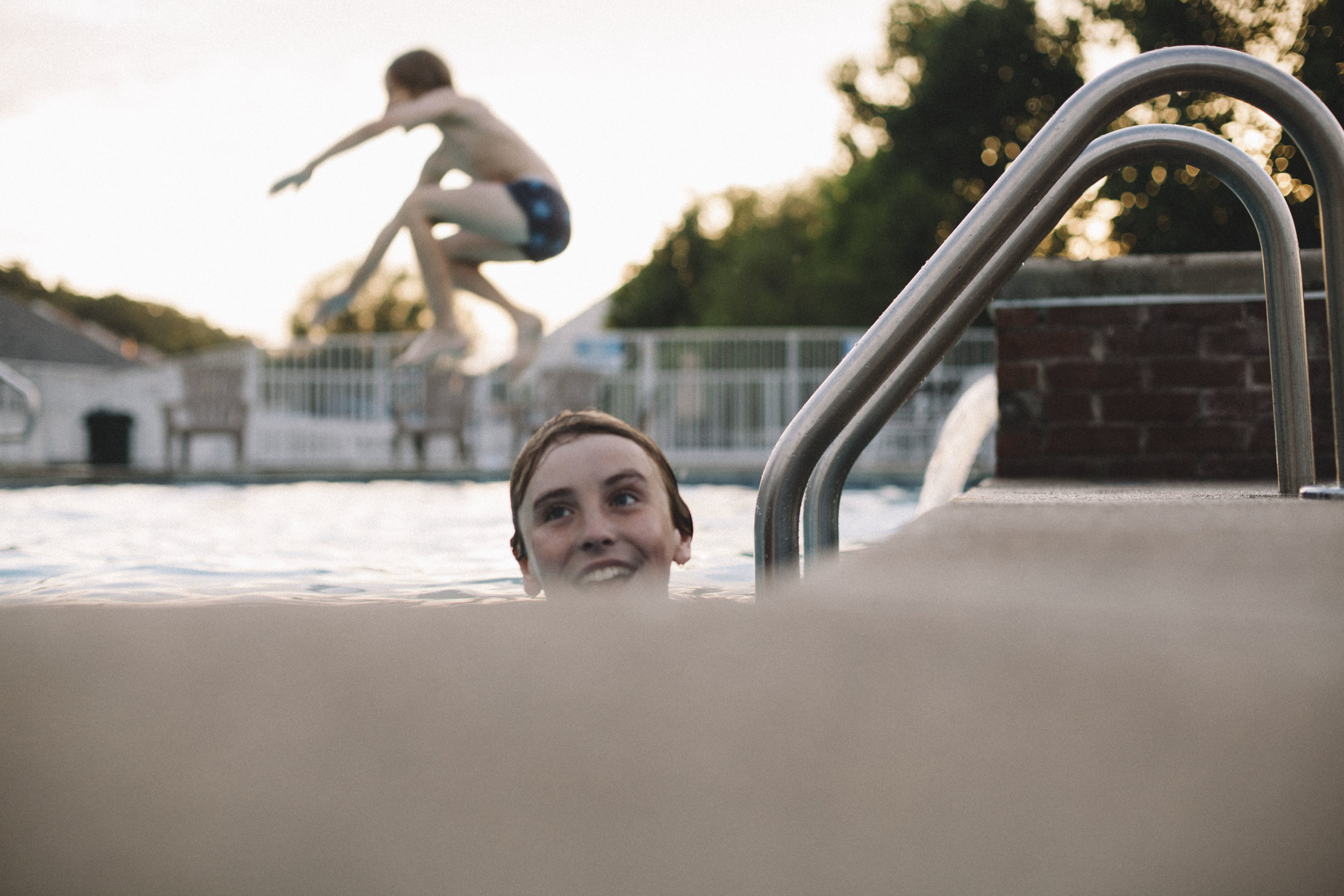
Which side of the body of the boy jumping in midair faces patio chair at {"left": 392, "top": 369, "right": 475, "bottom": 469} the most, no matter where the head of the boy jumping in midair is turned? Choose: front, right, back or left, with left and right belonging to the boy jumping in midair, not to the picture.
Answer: right

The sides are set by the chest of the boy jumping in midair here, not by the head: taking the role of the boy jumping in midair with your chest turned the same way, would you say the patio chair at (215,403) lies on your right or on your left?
on your right

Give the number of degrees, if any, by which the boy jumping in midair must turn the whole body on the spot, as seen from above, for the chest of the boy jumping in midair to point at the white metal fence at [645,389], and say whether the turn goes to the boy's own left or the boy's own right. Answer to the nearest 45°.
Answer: approximately 90° to the boy's own right

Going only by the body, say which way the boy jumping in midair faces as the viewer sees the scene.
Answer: to the viewer's left

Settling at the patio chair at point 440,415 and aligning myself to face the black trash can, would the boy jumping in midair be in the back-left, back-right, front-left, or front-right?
back-left

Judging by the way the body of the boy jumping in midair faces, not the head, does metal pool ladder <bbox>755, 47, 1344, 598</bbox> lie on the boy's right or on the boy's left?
on the boy's left

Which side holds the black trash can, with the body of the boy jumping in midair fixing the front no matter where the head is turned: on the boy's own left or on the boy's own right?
on the boy's own right
